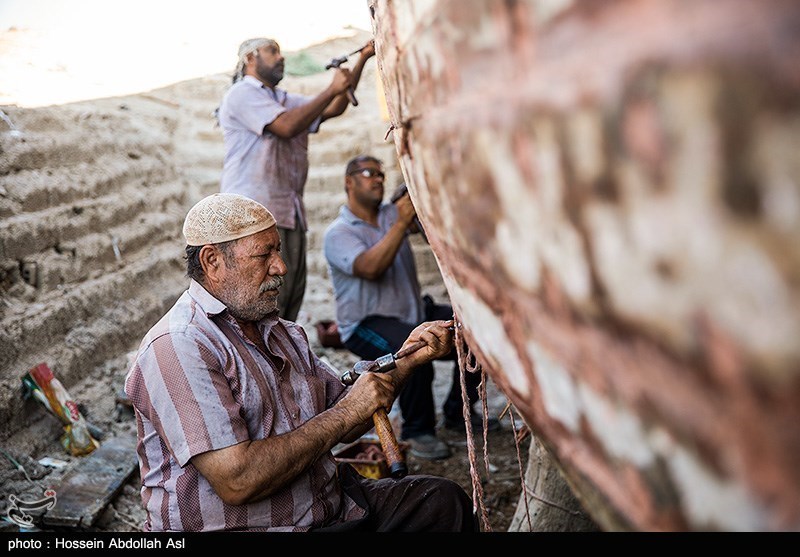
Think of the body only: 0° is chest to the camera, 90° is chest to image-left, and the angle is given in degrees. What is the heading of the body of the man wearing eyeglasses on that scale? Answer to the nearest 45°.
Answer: approximately 315°

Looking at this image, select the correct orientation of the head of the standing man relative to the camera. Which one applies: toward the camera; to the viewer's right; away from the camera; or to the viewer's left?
to the viewer's right

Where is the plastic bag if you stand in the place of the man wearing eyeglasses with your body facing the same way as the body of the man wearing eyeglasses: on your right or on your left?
on your right
